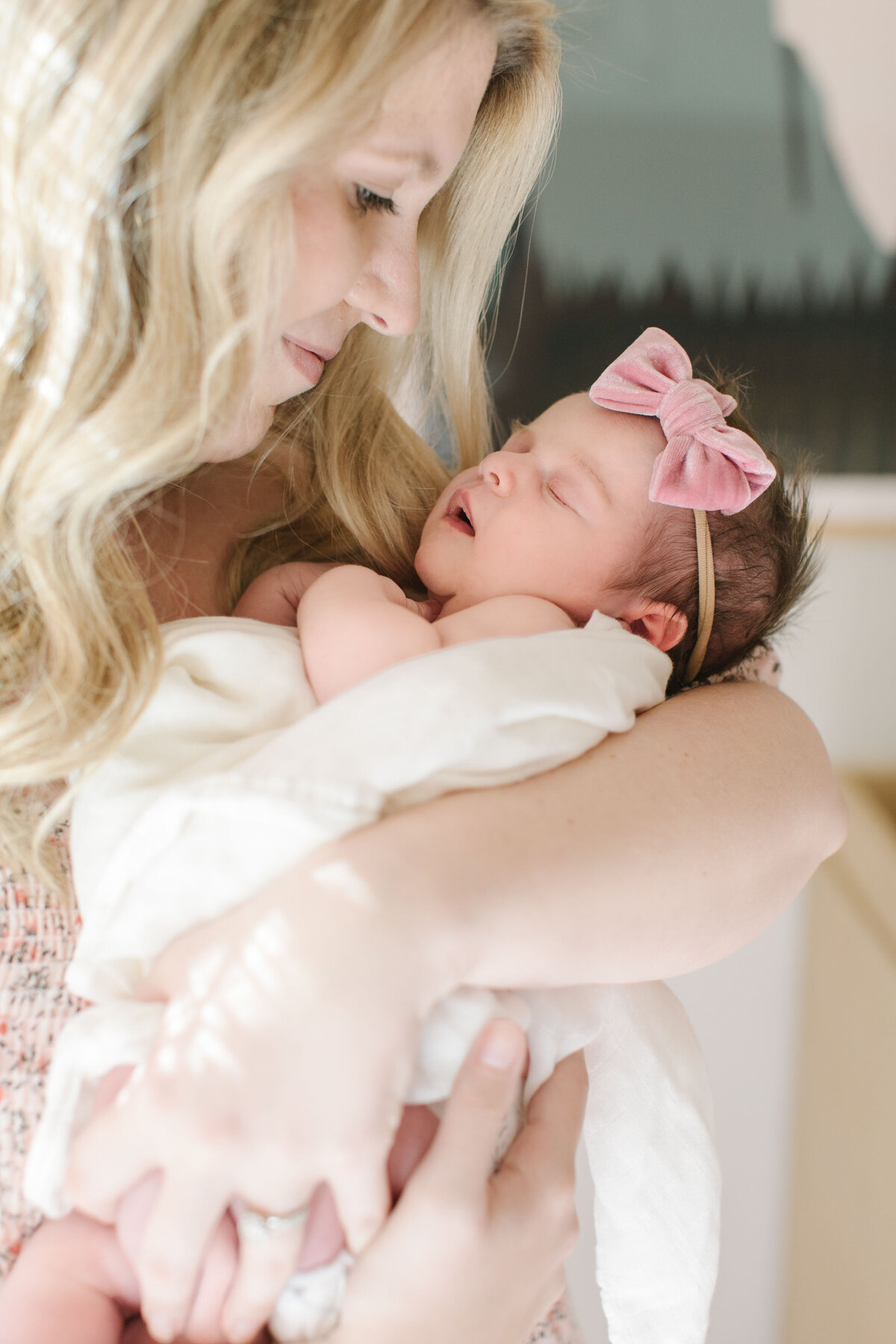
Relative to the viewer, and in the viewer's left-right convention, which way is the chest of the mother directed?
facing the viewer and to the right of the viewer

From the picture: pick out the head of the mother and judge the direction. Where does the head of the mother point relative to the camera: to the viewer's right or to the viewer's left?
to the viewer's right
